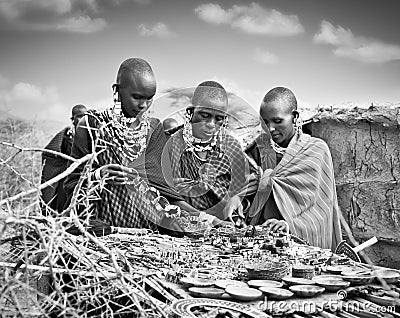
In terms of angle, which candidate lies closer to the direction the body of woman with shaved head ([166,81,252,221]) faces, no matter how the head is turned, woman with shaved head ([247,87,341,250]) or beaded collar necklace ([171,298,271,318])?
the beaded collar necklace

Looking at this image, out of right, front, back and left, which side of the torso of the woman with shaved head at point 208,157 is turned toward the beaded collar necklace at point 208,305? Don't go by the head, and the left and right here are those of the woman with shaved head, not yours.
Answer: front

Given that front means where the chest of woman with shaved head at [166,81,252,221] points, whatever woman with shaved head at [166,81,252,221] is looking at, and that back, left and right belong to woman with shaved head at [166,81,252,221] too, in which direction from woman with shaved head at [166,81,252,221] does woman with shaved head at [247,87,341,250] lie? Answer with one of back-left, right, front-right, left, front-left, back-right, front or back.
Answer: back-left

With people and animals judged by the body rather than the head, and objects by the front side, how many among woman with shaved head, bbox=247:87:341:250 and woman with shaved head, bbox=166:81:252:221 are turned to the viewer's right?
0

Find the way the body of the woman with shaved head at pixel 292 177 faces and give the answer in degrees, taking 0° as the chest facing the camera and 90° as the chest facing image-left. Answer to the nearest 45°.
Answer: approximately 45°

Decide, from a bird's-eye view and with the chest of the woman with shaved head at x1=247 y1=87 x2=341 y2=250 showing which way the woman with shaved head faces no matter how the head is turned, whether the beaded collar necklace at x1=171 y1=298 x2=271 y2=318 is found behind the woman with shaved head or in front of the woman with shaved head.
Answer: in front

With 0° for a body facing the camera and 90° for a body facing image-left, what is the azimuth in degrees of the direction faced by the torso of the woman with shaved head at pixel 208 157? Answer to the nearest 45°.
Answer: approximately 0°
